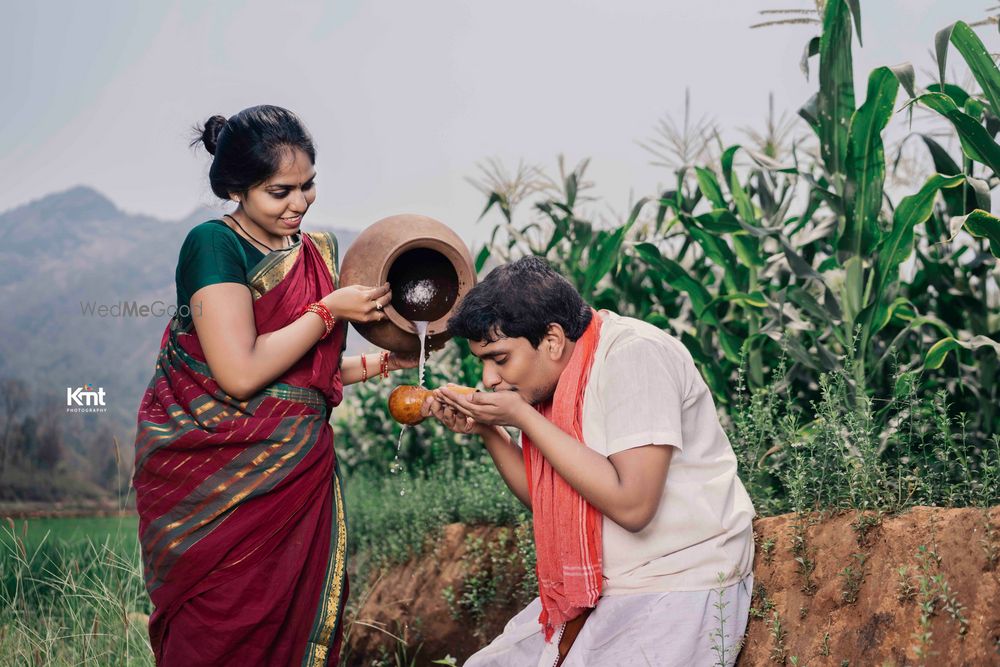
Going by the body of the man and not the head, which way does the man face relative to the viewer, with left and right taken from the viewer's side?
facing to the left of the viewer

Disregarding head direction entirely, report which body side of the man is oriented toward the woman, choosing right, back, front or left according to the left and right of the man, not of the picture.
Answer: front

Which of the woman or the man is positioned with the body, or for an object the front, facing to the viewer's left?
the man

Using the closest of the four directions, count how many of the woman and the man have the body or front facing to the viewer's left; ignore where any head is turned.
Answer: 1

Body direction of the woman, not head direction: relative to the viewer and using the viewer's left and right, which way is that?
facing the viewer and to the right of the viewer

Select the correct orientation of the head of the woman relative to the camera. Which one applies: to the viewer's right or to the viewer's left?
to the viewer's right

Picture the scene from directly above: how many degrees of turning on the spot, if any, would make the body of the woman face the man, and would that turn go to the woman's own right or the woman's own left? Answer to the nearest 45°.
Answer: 0° — they already face them
